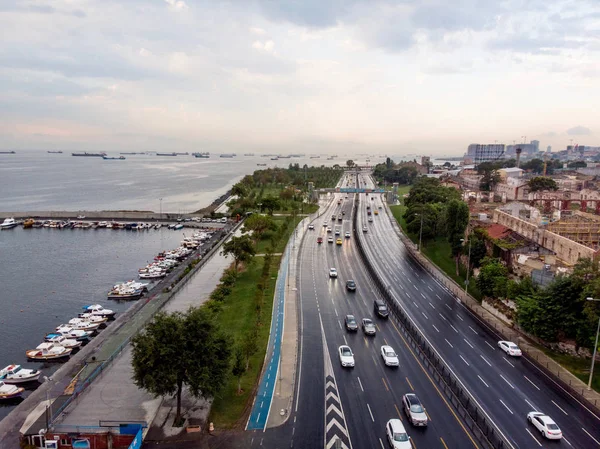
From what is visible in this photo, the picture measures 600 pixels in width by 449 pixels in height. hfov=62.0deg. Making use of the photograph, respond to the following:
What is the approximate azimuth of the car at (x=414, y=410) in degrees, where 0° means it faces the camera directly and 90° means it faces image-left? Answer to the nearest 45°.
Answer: approximately 315°

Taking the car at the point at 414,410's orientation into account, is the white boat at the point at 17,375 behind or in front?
behind

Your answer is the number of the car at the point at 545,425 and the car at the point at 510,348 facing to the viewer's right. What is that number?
0

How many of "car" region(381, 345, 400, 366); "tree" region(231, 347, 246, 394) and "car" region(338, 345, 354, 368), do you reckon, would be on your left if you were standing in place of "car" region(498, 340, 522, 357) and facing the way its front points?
3

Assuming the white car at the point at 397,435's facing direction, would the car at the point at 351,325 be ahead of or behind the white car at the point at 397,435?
behind

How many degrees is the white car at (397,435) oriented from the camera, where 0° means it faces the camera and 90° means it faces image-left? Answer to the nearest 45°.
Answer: approximately 315°

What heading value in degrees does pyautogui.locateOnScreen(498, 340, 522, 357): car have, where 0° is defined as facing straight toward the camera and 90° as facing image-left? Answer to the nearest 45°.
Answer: approximately 135°

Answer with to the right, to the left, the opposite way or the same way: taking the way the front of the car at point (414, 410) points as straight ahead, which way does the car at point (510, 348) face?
the opposite way
